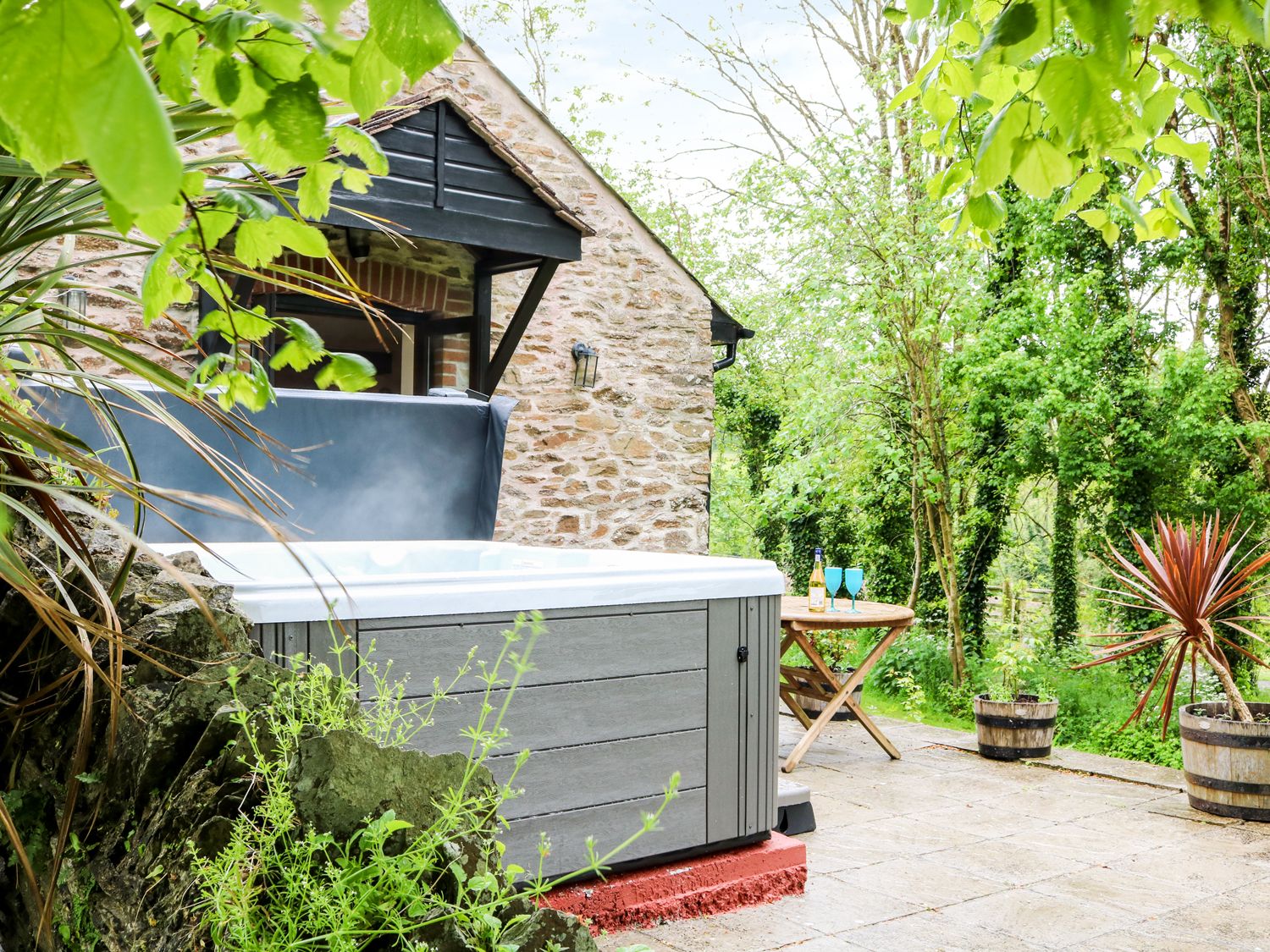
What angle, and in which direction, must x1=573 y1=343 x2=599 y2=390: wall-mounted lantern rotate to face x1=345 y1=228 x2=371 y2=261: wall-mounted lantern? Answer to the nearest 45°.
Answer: approximately 90° to its right

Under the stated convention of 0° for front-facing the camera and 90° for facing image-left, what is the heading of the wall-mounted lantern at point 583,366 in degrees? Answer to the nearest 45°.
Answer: approximately 315°

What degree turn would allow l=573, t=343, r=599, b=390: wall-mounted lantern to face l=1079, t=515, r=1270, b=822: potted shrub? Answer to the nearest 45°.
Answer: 0° — it already faces it

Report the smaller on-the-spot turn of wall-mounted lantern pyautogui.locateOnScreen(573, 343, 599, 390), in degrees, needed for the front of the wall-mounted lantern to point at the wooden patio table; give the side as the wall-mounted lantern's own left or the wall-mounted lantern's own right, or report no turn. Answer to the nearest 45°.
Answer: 0° — it already faces it

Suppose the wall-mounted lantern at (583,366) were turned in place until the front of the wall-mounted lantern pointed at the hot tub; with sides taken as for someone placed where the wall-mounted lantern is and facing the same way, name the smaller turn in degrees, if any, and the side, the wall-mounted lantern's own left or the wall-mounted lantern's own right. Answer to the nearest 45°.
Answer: approximately 45° to the wall-mounted lantern's own right

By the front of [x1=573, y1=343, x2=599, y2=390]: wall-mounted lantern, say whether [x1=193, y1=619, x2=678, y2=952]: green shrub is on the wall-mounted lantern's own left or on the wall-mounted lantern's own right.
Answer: on the wall-mounted lantern's own right
